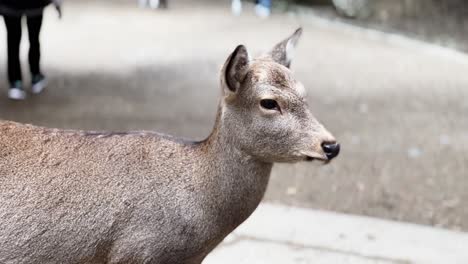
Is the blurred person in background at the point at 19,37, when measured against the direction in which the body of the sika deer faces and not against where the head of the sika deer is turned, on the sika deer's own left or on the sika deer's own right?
on the sika deer's own left

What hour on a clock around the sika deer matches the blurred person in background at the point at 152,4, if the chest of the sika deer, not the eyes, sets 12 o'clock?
The blurred person in background is roughly at 9 o'clock from the sika deer.

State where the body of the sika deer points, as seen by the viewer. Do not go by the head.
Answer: to the viewer's right

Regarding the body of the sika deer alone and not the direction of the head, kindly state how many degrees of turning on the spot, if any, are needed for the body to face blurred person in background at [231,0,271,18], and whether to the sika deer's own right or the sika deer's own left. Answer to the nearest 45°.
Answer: approximately 90° to the sika deer's own left

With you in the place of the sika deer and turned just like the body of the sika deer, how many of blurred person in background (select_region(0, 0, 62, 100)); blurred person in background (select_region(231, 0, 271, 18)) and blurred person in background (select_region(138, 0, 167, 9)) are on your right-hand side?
0
